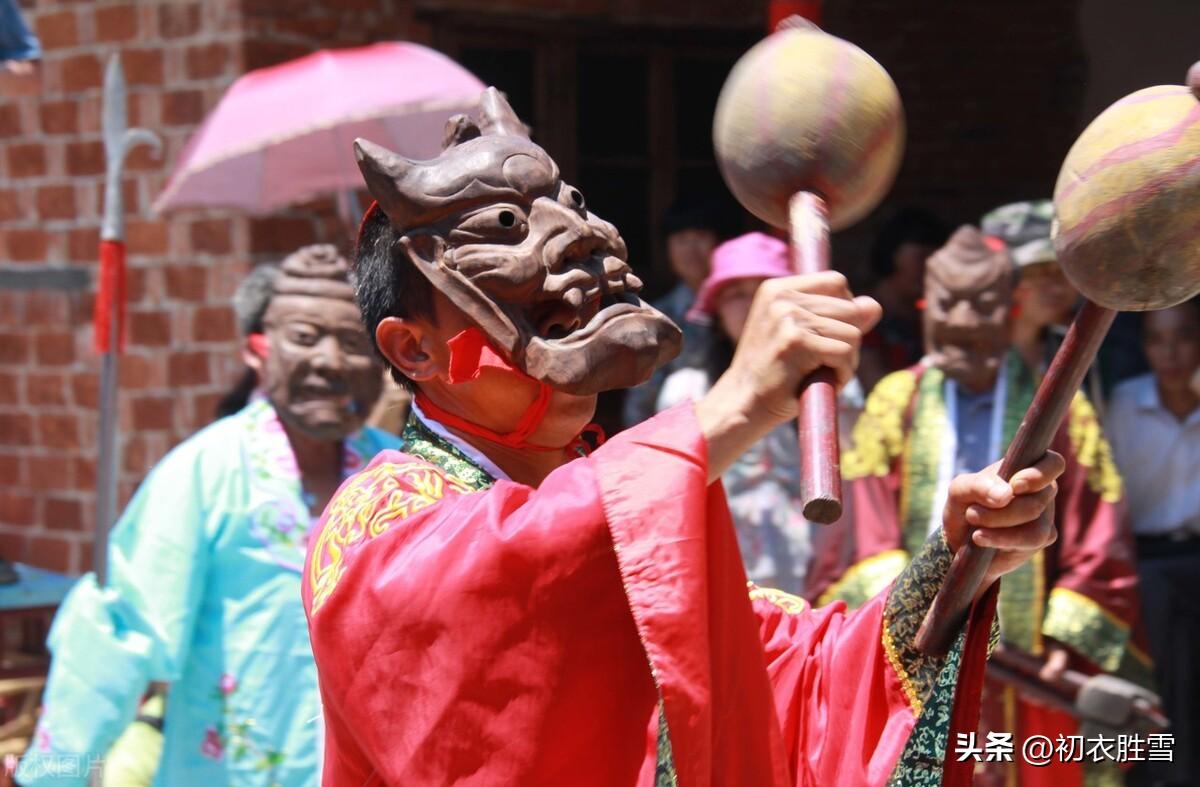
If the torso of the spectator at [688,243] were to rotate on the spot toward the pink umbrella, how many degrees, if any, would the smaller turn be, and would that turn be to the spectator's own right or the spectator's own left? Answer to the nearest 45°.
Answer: approximately 45° to the spectator's own right

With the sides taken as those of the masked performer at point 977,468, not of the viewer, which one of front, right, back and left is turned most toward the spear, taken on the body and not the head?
right

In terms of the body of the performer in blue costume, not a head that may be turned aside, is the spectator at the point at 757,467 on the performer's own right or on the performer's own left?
on the performer's own left

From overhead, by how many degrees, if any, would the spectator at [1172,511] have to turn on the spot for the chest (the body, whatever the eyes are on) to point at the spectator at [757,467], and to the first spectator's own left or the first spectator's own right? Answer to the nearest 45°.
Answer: approximately 45° to the first spectator's own right

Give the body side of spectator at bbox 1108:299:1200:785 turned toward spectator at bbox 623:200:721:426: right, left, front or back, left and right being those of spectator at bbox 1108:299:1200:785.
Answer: right

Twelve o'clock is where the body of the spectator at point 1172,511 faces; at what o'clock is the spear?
The spear is roughly at 2 o'clock from the spectator.
